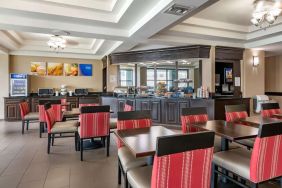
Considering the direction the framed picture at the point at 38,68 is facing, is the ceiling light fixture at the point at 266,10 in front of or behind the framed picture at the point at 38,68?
in front

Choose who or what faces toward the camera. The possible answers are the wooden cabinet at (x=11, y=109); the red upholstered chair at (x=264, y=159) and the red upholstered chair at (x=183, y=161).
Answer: the wooden cabinet

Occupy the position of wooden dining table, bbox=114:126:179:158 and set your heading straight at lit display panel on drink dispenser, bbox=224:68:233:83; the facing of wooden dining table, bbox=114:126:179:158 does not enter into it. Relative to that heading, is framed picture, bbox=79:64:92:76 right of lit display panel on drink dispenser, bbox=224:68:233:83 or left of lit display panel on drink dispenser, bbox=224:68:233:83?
left

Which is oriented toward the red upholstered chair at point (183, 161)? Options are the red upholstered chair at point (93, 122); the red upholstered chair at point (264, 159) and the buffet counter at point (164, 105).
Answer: the buffet counter

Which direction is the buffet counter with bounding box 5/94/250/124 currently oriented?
toward the camera

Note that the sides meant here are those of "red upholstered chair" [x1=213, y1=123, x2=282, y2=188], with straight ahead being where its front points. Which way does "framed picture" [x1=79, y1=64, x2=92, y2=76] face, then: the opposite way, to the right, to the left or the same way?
the opposite way

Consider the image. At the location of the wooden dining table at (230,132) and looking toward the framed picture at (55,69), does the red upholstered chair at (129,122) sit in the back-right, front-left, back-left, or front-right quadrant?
front-left

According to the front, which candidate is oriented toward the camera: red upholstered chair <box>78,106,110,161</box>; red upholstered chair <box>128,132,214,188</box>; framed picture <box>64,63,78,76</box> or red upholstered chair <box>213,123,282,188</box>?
the framed picture

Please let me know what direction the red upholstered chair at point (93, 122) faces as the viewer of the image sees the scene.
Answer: facing away from the viewer

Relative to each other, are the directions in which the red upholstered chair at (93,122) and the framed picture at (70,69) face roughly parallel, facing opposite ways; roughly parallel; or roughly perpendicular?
roughly parallel, facing opposite ways

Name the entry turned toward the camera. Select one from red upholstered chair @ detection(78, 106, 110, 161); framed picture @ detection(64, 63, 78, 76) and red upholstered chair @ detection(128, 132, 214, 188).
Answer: the framed picture

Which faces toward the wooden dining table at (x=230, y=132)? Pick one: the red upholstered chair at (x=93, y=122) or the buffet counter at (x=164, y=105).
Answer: the buffet counter

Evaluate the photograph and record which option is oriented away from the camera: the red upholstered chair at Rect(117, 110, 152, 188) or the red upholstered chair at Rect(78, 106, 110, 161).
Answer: the red upholstered chair at Rect(78, 106, 110, 161)

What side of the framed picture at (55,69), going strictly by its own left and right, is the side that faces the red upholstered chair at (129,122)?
front

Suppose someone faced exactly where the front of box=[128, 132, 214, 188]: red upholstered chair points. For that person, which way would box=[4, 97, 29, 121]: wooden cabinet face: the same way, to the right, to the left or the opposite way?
the opposite way

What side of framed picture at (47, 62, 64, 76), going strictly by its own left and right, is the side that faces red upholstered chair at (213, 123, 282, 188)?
front

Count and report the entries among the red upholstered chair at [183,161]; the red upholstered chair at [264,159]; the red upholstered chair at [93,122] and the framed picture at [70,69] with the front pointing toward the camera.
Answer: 1
